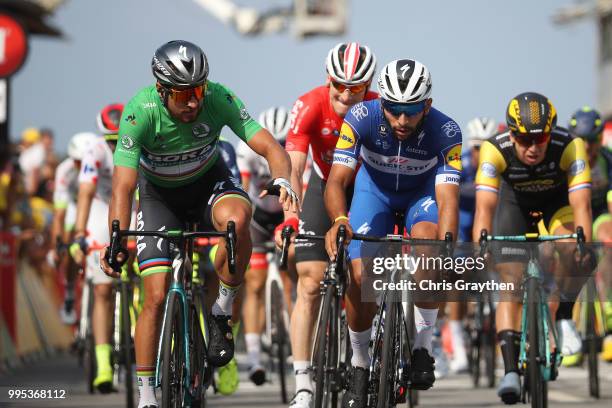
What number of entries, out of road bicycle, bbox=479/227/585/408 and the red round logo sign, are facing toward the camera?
2

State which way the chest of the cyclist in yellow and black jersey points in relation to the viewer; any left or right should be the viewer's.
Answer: facing the viewer

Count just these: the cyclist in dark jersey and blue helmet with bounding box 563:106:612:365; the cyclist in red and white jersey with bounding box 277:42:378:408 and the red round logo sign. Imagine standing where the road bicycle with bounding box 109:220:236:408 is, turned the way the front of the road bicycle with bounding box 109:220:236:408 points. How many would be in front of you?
0

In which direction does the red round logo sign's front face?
toward the camera

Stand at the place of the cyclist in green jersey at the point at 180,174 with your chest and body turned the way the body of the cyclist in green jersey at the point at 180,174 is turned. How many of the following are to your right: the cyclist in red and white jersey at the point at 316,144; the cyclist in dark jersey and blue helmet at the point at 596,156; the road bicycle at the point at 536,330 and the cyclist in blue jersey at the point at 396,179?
0

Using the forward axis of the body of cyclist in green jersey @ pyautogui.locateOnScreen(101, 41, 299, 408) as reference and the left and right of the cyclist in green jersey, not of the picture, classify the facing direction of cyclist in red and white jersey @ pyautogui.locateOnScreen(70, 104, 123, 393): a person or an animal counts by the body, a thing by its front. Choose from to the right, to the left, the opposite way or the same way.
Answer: the same way

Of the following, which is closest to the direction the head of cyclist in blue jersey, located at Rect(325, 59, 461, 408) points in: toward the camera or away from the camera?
toward the camera

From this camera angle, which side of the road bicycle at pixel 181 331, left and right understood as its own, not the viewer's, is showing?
front

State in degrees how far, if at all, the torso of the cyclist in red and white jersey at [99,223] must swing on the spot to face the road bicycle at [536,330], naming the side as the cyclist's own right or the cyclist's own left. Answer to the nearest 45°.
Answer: approximately 45° to the cyclist's own left

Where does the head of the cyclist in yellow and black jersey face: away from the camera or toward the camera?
toward the camera

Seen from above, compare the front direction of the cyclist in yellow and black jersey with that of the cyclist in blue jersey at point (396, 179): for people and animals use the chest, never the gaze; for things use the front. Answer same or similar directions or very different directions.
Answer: same or similar directions

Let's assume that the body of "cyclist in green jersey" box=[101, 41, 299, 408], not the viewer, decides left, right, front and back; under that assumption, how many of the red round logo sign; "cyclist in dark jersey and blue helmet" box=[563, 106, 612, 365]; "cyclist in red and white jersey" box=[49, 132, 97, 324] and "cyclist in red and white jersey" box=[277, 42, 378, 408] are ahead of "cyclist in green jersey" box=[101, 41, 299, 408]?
0

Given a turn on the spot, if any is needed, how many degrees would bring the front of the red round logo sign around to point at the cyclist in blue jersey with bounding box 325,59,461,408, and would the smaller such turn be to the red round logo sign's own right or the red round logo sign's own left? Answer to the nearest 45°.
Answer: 0° — it already faces them

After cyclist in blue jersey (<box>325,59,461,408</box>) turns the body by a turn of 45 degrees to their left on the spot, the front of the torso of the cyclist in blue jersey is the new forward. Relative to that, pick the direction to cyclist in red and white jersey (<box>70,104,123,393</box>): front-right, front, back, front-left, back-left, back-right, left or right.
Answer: back

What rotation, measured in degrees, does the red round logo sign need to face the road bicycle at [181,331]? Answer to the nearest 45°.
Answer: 0° — it already faces it

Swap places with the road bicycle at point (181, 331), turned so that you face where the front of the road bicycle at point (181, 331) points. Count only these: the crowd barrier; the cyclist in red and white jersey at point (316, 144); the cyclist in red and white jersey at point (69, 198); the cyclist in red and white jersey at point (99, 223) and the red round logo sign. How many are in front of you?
0

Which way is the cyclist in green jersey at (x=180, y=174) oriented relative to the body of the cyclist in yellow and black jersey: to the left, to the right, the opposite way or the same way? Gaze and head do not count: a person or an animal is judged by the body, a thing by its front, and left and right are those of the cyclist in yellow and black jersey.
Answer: the same way

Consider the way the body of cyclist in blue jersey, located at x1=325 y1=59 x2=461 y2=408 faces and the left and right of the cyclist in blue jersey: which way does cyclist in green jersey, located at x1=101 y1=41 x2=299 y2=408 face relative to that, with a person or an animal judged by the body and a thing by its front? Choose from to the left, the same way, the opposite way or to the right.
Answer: the same way

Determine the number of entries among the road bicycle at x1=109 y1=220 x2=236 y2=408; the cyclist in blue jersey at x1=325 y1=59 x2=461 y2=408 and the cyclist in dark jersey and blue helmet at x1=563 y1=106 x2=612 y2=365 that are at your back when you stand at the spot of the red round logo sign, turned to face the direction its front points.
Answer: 0

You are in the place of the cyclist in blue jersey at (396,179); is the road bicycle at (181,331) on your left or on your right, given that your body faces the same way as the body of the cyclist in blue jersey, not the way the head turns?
on your right

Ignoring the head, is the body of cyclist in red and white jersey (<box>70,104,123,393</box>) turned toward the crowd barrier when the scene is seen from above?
no
